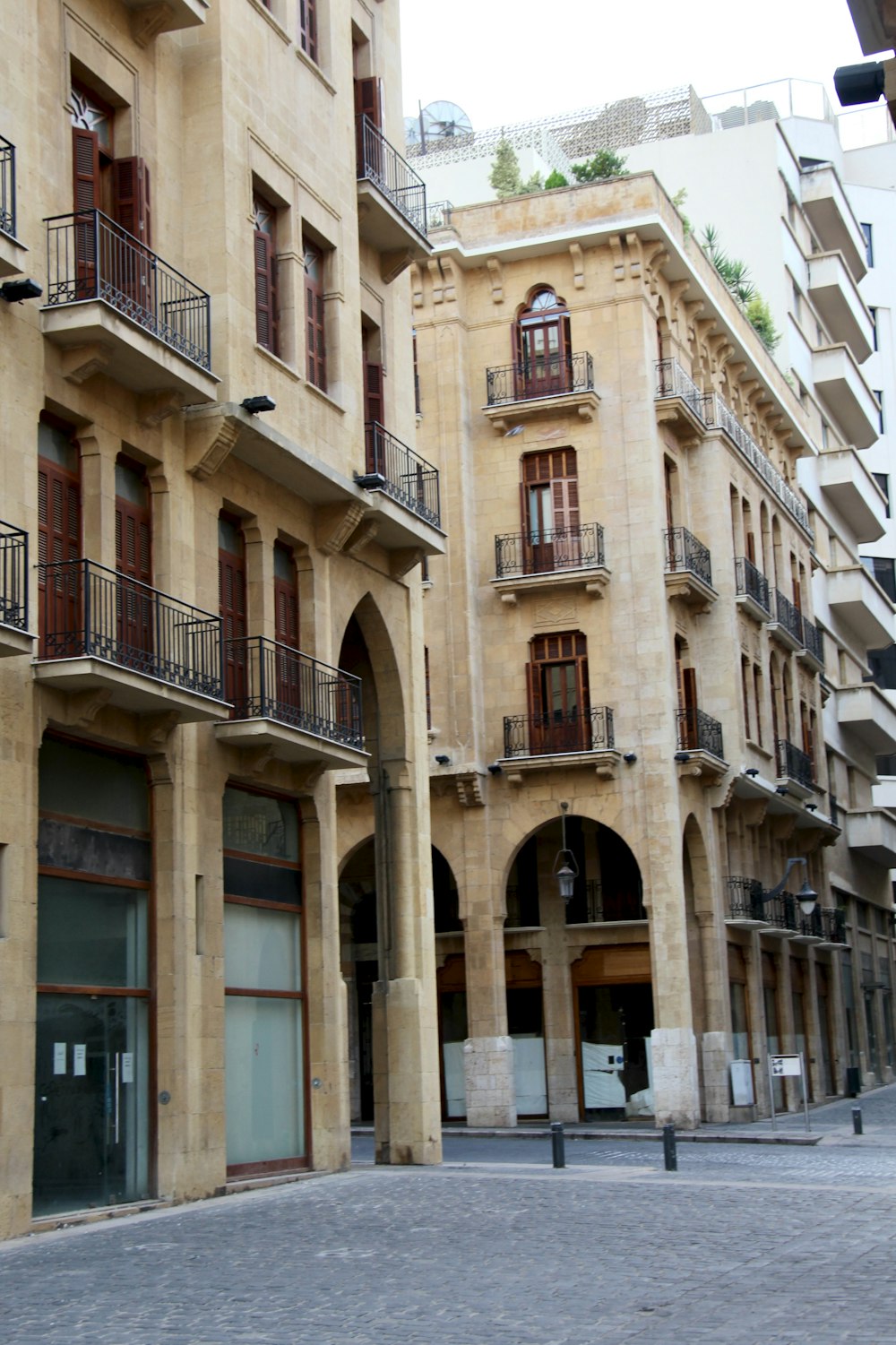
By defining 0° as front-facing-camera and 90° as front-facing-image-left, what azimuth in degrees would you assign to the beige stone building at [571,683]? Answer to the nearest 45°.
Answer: approximately 0°

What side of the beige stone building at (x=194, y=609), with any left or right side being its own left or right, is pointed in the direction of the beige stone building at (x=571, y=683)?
left

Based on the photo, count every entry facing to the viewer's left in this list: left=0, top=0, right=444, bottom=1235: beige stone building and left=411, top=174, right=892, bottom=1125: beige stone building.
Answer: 0
